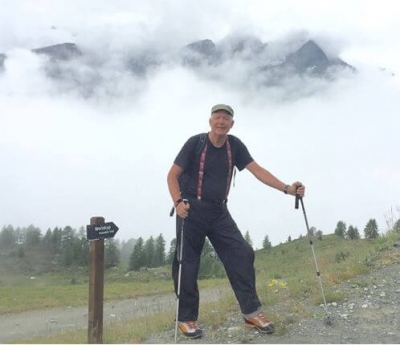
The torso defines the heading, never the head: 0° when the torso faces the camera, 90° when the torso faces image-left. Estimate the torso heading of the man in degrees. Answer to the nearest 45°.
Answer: approximately 315°
